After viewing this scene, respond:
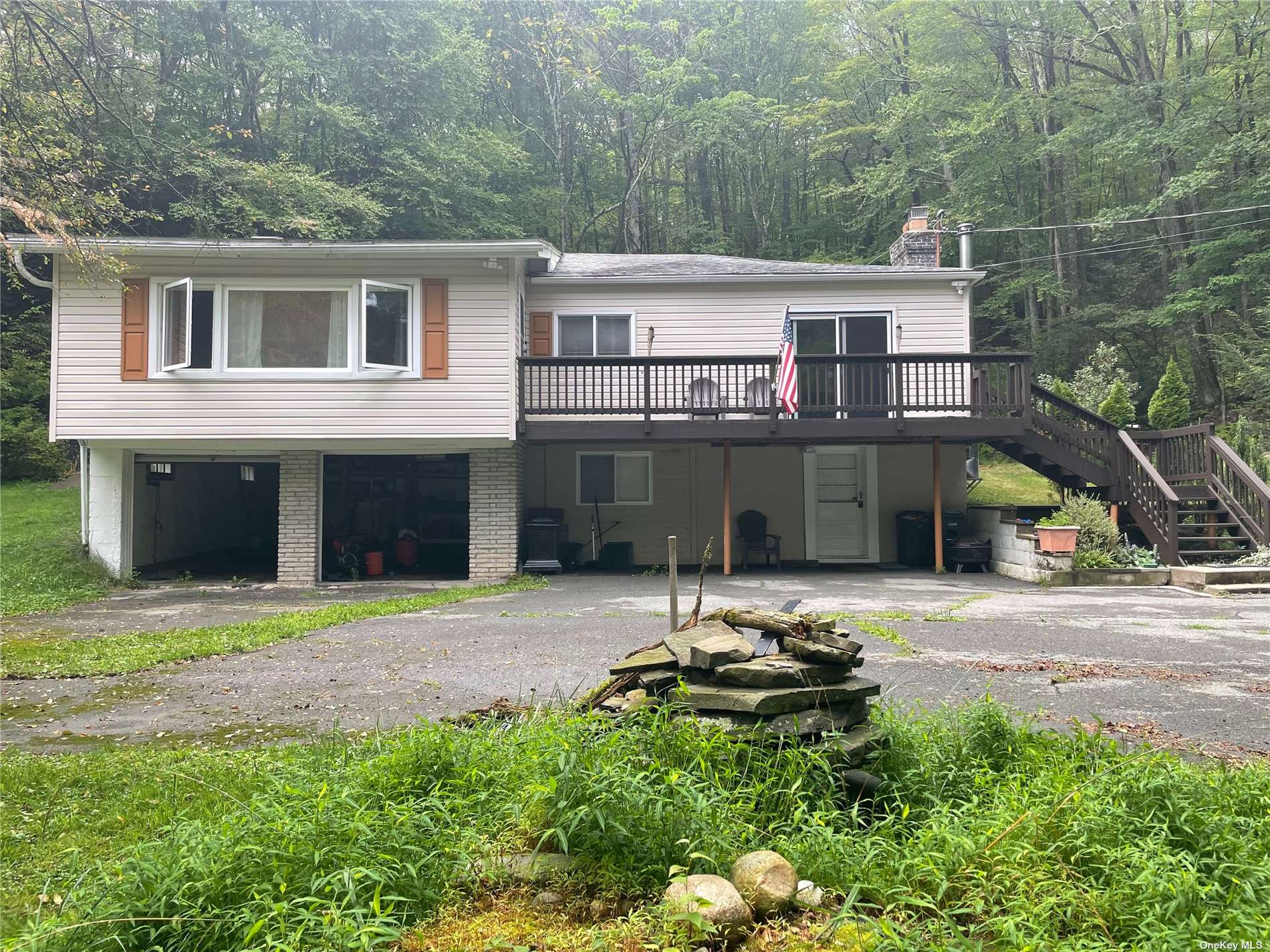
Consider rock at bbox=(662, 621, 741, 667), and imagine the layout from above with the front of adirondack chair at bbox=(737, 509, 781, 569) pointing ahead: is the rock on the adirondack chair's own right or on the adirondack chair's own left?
on the adirondack chair's own right

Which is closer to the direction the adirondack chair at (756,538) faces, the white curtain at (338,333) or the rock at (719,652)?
the rock

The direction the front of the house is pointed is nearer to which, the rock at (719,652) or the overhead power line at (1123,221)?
the rock

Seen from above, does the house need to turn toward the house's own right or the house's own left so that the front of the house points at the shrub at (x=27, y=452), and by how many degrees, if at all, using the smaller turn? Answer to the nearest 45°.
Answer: approximately 90° to the house's own right

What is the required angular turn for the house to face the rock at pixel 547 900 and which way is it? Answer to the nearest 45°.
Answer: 0° — it already faces it

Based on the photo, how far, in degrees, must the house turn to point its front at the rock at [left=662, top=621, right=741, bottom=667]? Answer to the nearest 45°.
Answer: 0° — it already faces it

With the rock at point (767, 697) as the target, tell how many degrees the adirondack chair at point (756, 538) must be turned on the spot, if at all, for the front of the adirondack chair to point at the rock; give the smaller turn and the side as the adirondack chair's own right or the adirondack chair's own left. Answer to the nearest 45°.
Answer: approximately 45° to the adirondack chair's own right

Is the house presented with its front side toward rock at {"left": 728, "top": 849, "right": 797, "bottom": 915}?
yes

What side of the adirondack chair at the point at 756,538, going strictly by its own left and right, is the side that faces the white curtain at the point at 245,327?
right

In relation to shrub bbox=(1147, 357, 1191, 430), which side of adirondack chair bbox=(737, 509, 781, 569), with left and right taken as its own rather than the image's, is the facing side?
left

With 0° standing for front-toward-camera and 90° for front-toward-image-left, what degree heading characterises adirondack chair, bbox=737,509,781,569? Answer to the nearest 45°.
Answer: approximately 315°
